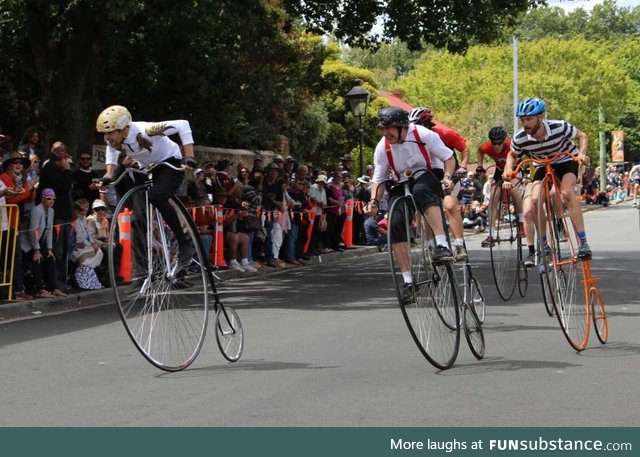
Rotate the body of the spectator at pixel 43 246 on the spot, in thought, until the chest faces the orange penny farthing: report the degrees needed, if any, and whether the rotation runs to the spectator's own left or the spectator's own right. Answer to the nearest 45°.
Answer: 0° — they already face it

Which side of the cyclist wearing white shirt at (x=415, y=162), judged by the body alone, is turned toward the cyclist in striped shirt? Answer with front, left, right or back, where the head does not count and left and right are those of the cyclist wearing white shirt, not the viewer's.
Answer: back

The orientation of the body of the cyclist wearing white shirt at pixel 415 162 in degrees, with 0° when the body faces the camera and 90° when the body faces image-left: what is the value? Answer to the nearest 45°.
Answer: approximately 45°

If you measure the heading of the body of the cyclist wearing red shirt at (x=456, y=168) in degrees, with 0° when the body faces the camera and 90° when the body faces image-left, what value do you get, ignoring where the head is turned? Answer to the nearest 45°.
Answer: approximately 45°

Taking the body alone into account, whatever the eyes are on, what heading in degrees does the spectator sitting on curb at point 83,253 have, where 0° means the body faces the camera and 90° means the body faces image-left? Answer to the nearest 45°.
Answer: approximately 315°

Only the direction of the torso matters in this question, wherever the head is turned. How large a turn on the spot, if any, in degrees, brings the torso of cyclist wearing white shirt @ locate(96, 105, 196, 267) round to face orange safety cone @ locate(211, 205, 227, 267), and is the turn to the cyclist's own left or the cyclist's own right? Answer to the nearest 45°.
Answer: approximately 135° to the cyclist's own right

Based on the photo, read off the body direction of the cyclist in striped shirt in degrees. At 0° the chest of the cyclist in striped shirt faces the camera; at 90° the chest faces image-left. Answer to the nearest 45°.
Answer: approximately 45°

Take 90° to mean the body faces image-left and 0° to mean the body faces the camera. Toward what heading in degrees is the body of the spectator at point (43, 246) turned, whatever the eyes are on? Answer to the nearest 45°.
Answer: approximately 315°

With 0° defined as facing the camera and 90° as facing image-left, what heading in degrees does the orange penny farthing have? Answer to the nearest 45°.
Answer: approximately 45°
